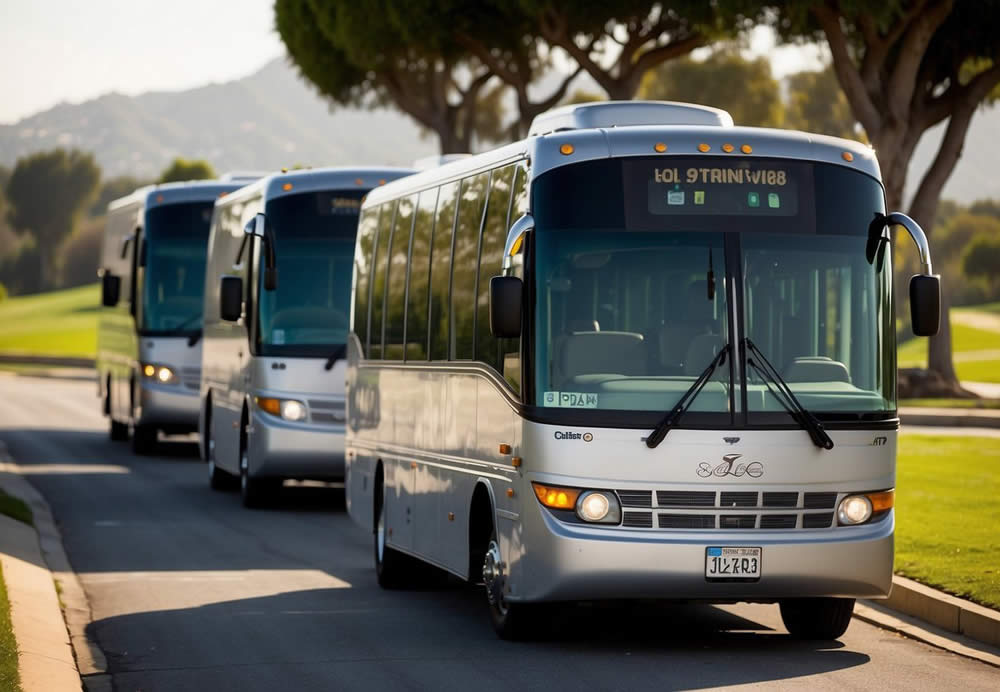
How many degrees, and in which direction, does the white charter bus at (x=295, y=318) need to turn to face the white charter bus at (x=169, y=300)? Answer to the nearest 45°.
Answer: approximately 180°

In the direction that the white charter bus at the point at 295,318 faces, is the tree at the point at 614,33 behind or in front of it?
behind

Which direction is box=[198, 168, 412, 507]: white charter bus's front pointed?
toward the camera

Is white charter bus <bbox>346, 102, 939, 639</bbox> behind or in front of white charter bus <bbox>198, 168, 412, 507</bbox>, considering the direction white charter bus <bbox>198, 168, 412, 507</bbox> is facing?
in front

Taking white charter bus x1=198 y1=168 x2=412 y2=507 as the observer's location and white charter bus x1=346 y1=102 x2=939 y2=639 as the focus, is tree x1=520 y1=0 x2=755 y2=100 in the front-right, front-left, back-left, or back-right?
back-left

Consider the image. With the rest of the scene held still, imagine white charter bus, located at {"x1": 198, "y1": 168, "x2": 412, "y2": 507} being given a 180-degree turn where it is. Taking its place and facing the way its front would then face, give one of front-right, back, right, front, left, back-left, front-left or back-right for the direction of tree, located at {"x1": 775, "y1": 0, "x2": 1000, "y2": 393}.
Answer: front-right
